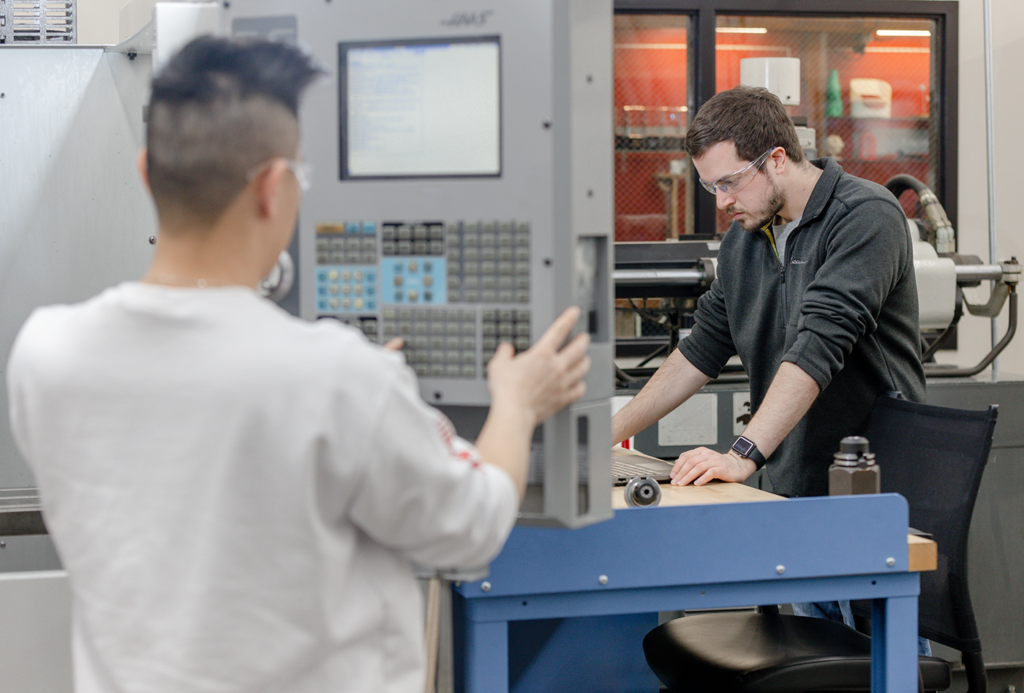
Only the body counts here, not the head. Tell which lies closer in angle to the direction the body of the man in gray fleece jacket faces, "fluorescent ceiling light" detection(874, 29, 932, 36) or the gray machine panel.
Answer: the gray machine panel

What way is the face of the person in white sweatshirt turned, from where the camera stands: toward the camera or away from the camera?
away from the camera

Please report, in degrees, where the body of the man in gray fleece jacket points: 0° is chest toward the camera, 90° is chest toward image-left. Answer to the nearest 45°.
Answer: approximately 45°

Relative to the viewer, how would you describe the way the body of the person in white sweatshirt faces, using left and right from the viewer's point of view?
facing away from the viewer and to the right of the viewer

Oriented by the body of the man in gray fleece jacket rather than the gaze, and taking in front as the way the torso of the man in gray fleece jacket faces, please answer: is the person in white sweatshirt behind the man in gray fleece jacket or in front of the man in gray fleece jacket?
in front

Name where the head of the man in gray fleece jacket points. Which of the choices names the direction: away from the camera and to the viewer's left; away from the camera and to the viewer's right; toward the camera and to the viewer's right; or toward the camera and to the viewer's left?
toward the camera and to the viewer's left
